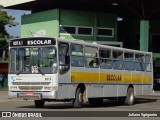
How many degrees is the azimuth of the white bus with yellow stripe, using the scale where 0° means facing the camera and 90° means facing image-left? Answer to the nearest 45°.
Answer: approximately 45°
